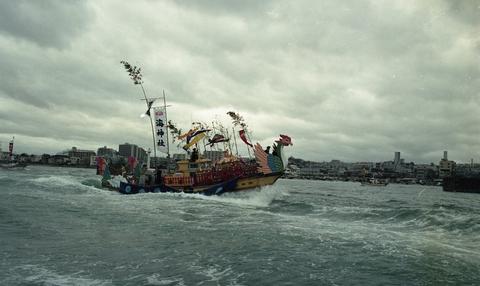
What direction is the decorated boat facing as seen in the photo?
to the viewer's right
